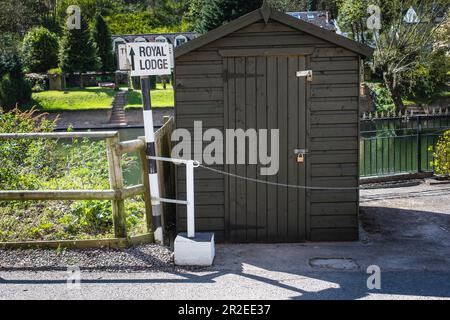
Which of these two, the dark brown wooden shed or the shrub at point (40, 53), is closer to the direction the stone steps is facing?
the dark brown wooden shed

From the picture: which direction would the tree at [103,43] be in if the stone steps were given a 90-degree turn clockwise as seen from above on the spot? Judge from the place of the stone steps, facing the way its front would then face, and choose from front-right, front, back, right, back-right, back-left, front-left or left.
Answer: right

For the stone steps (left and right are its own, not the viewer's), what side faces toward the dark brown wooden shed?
front

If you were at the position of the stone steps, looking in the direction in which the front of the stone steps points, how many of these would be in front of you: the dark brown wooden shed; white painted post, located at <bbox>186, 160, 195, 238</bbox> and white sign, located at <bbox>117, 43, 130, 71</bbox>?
3

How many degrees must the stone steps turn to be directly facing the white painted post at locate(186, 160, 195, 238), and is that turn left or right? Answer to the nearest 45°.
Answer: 0° — it already faces it

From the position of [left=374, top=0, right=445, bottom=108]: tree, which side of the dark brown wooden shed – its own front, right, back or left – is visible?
back

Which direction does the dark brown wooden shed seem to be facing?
toward the camera

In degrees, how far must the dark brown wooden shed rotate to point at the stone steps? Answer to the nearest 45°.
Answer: approximately 180°

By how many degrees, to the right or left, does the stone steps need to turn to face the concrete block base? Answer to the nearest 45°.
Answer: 0° — it already faces it

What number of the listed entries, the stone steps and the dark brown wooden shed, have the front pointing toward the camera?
2

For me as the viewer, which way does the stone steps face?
facing the viewer
